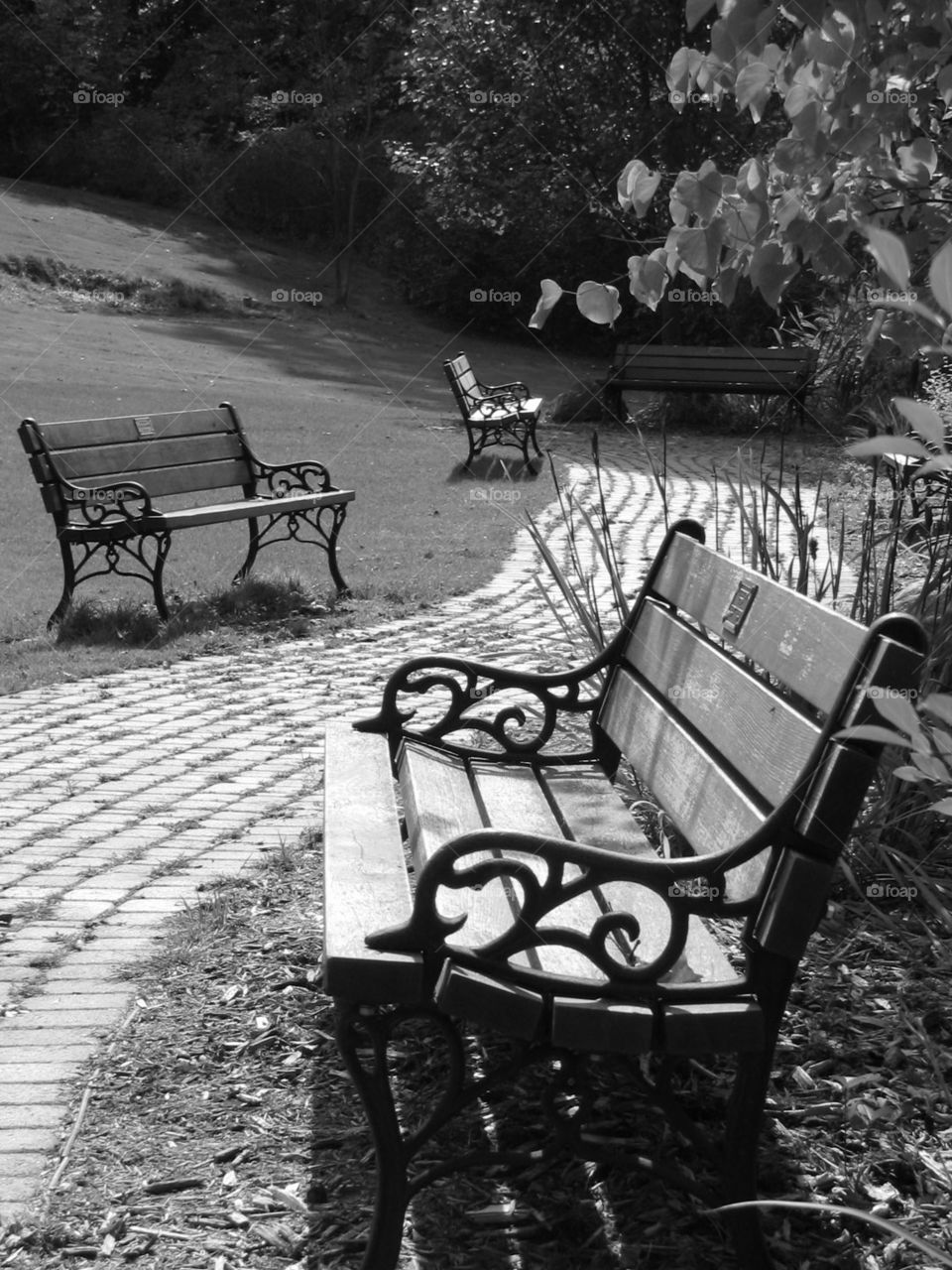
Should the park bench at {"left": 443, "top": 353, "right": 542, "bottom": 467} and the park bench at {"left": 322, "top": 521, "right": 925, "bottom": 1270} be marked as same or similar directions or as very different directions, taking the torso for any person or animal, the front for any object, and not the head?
very different directions

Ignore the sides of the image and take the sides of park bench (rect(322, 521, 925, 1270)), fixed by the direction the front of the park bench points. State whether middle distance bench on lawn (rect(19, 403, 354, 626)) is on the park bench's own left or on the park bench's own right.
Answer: on the park bench's own right

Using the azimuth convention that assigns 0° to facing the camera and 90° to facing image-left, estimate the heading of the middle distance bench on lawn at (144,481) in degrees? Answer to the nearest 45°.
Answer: approximately 315°

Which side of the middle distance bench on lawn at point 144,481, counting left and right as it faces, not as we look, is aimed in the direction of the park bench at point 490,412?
left

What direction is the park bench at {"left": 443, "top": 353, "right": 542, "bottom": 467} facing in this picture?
to the viewer's right

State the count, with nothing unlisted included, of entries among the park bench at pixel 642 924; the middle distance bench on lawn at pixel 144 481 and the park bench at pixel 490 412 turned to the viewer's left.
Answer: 1

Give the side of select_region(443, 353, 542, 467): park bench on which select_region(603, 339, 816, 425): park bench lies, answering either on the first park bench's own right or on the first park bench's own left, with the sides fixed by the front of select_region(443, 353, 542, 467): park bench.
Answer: on the first park bench's own left

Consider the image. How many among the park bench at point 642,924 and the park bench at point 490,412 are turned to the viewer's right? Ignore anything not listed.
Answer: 1

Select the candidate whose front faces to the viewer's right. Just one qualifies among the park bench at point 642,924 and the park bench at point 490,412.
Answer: the park bench at point 490,412

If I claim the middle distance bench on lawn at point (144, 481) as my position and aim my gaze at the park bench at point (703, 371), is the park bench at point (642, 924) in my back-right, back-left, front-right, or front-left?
back-right

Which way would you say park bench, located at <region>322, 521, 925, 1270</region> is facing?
to the viewer's left

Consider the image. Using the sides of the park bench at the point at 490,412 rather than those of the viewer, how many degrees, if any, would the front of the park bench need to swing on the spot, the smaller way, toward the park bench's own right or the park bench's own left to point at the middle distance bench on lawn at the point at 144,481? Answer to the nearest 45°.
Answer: approximately 90° to the park bench's own right

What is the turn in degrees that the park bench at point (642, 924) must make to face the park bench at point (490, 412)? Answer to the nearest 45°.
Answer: approximately 90° to its right

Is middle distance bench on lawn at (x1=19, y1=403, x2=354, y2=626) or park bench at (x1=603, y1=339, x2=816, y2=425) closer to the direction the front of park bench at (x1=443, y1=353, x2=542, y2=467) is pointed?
the park bench

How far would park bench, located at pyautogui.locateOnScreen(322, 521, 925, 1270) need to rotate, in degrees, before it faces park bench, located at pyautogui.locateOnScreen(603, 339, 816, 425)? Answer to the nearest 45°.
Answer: approximately 90° to its right
